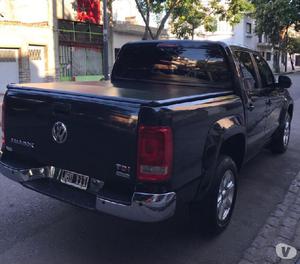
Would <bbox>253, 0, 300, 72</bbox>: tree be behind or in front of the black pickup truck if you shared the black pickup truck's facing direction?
in front

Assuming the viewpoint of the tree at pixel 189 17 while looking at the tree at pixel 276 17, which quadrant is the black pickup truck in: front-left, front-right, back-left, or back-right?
back-right

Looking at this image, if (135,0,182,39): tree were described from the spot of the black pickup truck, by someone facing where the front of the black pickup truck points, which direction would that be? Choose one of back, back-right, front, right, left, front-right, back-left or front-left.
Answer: front-left

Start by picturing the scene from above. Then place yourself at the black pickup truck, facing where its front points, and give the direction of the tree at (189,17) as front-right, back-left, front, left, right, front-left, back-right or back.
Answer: front-left

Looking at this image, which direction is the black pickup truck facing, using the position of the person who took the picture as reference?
facing away from the viewer and to the right of the viewer
